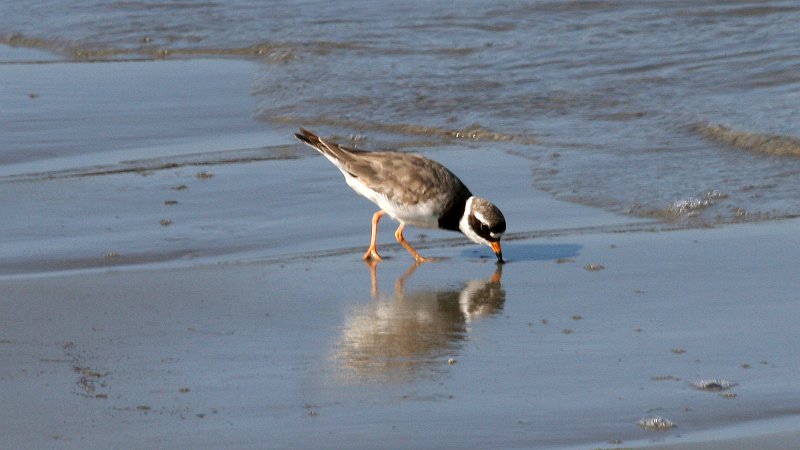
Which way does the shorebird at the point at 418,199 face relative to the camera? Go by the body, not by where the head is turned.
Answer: to the viewer's right
